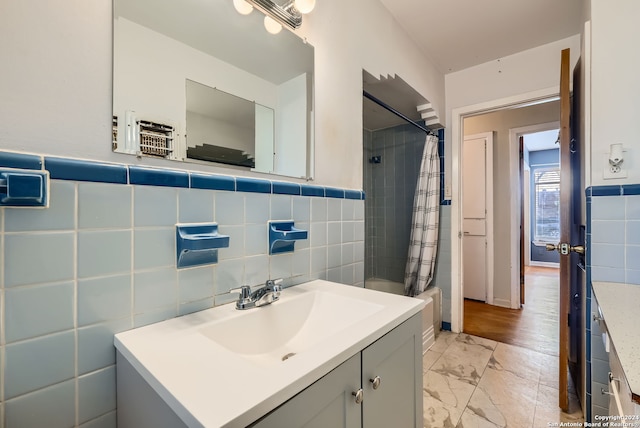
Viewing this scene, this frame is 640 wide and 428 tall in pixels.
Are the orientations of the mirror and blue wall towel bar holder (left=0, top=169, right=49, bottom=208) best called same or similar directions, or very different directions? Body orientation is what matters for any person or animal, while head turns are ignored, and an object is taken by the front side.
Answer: same or similar directions

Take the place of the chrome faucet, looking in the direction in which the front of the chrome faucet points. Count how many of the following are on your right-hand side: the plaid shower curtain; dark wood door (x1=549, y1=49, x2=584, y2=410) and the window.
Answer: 0

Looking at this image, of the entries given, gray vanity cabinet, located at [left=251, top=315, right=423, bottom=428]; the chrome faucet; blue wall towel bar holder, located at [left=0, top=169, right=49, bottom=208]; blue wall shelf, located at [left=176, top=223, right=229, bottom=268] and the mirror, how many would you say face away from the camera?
0

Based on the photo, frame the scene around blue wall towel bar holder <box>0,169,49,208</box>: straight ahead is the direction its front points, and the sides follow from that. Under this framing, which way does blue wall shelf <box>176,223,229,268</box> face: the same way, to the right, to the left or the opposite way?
the same way

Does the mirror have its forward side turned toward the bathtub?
no

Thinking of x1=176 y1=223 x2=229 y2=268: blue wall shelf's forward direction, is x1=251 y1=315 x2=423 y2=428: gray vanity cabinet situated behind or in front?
in front

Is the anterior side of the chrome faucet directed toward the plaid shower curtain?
no

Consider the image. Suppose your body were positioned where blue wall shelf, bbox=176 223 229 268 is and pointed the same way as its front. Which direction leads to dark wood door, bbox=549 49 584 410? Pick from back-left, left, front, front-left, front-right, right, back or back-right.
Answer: front-left

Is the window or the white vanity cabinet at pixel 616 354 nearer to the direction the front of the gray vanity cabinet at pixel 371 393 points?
the white vanity cabinet

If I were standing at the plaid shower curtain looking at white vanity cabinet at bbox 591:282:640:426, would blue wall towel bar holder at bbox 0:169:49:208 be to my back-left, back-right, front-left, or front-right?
front-right

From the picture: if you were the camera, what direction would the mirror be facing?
facing the viewer and to the right of the viewer

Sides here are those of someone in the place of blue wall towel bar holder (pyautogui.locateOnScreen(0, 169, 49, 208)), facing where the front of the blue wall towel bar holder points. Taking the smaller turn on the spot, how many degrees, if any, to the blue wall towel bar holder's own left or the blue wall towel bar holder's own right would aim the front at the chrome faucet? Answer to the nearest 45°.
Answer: approximately 90° to the blue wall towel bar holder's own left

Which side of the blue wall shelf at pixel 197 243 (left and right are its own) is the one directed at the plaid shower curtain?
left

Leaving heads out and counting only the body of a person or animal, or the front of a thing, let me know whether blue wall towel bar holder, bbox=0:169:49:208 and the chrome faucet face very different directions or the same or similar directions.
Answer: same or similar directions

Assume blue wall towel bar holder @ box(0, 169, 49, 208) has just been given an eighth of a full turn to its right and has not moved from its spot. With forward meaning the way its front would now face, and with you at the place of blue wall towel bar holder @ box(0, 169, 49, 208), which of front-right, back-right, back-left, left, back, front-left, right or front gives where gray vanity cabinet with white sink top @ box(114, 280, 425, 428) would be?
left

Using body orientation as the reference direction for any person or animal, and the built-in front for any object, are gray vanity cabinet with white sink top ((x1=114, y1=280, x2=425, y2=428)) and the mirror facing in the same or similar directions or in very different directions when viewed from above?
same or similar directions

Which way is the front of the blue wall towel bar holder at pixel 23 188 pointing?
toward the camera

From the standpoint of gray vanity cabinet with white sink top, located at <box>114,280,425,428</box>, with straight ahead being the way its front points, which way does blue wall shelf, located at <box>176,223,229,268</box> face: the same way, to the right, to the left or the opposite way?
the same way

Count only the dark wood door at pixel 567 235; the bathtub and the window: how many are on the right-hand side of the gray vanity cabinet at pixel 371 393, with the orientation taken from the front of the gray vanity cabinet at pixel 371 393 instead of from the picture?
0

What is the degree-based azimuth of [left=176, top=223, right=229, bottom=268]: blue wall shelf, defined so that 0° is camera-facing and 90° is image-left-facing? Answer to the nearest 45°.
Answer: approximately 315°
